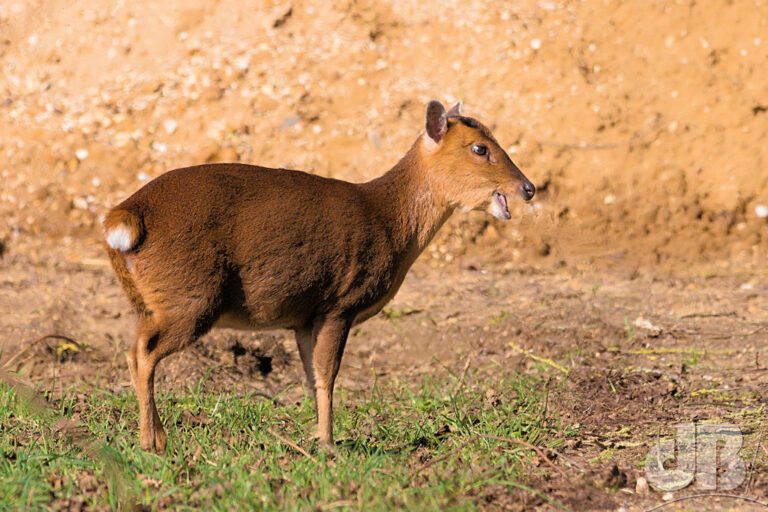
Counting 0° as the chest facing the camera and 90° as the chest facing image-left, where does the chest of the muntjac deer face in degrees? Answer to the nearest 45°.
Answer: approximately 270°

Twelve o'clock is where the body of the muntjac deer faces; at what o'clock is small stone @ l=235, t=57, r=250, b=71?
The small stone is roughly at 9 o'clock from the muntjac deer.

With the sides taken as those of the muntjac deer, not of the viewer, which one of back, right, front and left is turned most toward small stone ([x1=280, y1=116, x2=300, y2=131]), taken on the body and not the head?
left

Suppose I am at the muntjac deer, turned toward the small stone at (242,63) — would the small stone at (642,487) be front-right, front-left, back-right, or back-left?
back-right

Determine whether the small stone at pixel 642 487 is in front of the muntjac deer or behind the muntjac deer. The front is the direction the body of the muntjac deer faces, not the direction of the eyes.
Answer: in front

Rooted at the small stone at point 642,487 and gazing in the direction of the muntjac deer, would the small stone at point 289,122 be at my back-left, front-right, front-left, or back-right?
front-right

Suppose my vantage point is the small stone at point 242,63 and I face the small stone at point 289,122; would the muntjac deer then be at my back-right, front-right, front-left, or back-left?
front-right

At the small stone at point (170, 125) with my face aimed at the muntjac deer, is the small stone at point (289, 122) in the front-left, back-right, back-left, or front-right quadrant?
front-left

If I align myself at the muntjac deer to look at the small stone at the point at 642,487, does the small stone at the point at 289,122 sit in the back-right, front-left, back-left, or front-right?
back-left

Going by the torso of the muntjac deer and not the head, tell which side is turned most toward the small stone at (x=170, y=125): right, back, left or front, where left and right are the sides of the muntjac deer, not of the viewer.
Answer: left
